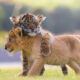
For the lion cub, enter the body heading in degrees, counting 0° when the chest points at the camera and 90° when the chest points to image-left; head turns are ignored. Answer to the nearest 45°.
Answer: approximately 90°
